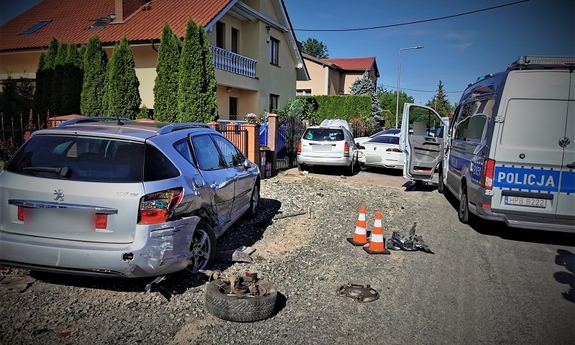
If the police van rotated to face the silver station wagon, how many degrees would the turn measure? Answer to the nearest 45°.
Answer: approximately 135° to its left

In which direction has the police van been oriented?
away from the camera

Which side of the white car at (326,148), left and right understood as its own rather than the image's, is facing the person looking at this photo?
back

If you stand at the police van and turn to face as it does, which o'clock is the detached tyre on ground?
The detached tyre on ground is roughly at 7 o'clock from the police van.

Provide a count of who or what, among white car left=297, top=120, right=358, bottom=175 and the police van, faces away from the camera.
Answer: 2

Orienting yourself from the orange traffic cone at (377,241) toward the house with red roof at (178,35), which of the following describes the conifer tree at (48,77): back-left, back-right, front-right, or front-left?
front-left

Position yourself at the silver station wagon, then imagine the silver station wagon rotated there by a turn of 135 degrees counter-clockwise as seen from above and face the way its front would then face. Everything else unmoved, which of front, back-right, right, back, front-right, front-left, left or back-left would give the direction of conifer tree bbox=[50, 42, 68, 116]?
right

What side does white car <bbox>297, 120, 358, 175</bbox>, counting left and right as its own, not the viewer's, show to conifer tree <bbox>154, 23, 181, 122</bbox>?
left

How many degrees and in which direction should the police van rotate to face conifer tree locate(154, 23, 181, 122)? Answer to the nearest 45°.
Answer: approximately 90° to its left

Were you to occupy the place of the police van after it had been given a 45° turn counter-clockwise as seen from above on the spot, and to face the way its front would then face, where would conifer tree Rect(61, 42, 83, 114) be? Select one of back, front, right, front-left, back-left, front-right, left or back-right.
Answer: front-left

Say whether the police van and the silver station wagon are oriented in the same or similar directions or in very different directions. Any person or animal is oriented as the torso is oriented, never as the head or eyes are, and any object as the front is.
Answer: same or similar directions

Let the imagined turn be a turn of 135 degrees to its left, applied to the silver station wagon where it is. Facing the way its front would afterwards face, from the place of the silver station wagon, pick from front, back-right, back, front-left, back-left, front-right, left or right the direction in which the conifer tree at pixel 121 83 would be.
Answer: right

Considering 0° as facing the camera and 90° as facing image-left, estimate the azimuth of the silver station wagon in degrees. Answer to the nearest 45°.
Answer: approximately 225°

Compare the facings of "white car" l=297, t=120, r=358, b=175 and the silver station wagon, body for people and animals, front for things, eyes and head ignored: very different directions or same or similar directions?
same or similar directions

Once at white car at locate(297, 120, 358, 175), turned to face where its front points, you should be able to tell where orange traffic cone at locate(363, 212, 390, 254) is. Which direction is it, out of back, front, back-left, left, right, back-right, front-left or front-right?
back

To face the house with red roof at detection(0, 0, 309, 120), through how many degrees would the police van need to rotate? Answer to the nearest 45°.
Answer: approximately 45° to its left

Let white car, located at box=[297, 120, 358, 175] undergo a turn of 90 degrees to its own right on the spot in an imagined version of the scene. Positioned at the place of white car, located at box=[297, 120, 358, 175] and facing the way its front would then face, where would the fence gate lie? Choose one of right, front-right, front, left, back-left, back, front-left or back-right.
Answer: back-left
